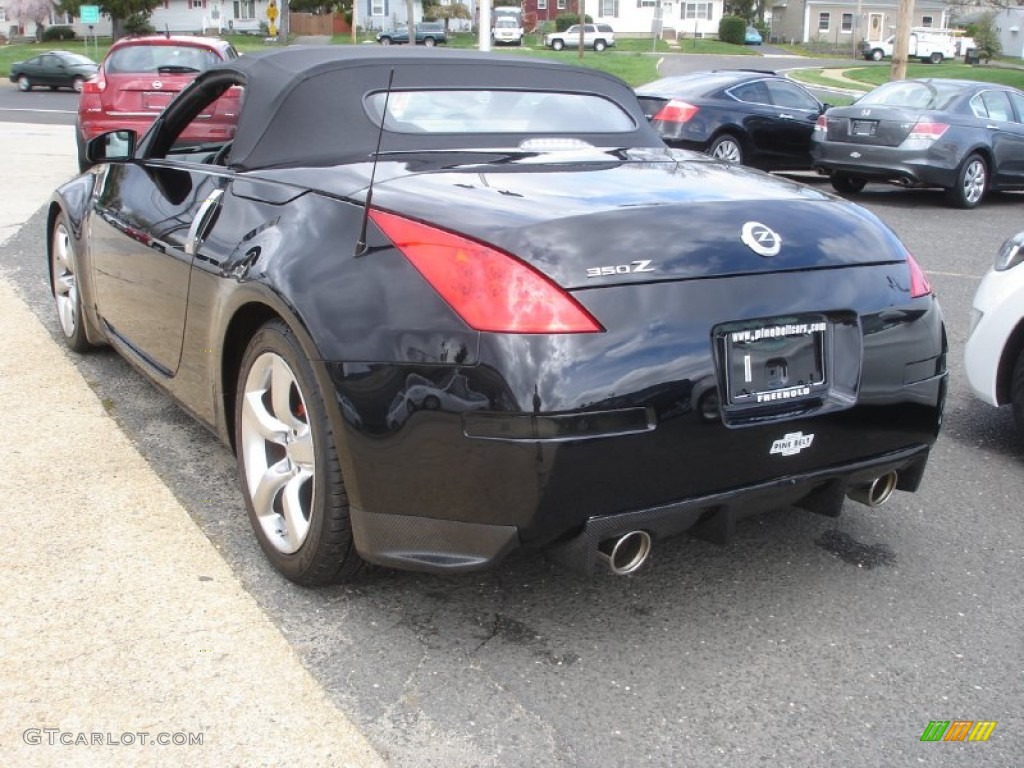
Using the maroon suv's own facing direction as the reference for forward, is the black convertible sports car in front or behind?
behind

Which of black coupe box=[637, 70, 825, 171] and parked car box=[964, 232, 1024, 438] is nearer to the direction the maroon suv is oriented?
the black coupe

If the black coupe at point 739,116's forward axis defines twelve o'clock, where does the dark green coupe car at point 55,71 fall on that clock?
The dark green coupe car is roughly at 9 o'clock from the black coupe.

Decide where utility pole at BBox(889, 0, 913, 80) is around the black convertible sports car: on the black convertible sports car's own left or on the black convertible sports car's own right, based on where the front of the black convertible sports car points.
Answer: on the black convertible sports car's own right

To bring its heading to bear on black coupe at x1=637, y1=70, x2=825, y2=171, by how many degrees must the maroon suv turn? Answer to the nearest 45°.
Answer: approximately 90° to its right

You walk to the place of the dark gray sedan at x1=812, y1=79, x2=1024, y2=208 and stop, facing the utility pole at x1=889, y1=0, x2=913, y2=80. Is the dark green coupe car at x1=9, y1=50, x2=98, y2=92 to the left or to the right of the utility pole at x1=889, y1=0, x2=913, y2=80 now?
left

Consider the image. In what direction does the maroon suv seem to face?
away from the camera

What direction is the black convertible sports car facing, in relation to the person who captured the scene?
facing away from the viewer and to the left of the viewer
